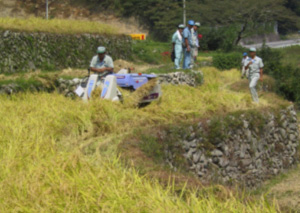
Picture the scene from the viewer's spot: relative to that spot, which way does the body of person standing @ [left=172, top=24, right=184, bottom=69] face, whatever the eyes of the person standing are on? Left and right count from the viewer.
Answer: facing the viewer and to the right of the viewer

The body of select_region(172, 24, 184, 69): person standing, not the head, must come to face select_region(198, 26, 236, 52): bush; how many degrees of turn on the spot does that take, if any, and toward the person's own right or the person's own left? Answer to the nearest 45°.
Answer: approximately 135° to the person's own left

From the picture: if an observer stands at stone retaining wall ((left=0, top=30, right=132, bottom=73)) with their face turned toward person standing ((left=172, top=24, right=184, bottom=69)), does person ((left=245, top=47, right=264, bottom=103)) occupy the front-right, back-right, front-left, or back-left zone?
front-right

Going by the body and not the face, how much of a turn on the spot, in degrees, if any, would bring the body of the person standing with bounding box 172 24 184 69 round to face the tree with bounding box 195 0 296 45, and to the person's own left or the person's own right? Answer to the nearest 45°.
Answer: approximately 135° to the person's own left

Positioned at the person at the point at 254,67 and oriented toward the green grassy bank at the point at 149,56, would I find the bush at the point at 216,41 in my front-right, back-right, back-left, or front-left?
front-right

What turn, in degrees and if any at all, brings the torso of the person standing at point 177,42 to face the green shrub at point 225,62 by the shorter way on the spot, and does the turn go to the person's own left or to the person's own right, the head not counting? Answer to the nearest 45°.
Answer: approximately 135° to the person's own left
